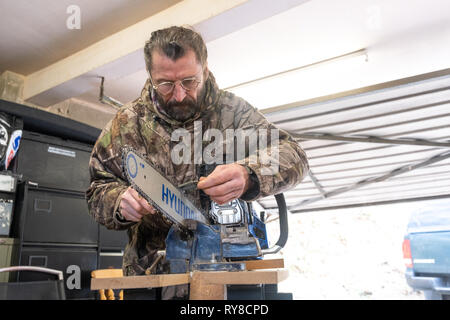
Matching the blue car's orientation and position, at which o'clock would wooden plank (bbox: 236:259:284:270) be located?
The wooden plank is roughly at 6 o'clock from the blue car.

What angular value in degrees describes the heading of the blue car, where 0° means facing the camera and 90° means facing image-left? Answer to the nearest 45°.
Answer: approximately 180°

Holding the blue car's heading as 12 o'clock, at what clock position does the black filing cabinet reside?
The black filing cabinet is roughly at 7 o'clock from the blue car.

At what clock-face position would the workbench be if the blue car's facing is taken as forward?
The workbench is roughly at 6 o'clock from the blue car.

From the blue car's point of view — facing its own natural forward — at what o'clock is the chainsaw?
The chainsaw is roughly at 6 o'clock from the blue car.

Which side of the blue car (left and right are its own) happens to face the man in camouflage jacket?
back

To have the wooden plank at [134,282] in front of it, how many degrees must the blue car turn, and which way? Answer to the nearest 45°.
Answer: approximately 180°

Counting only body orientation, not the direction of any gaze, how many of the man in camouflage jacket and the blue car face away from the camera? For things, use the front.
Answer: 1
